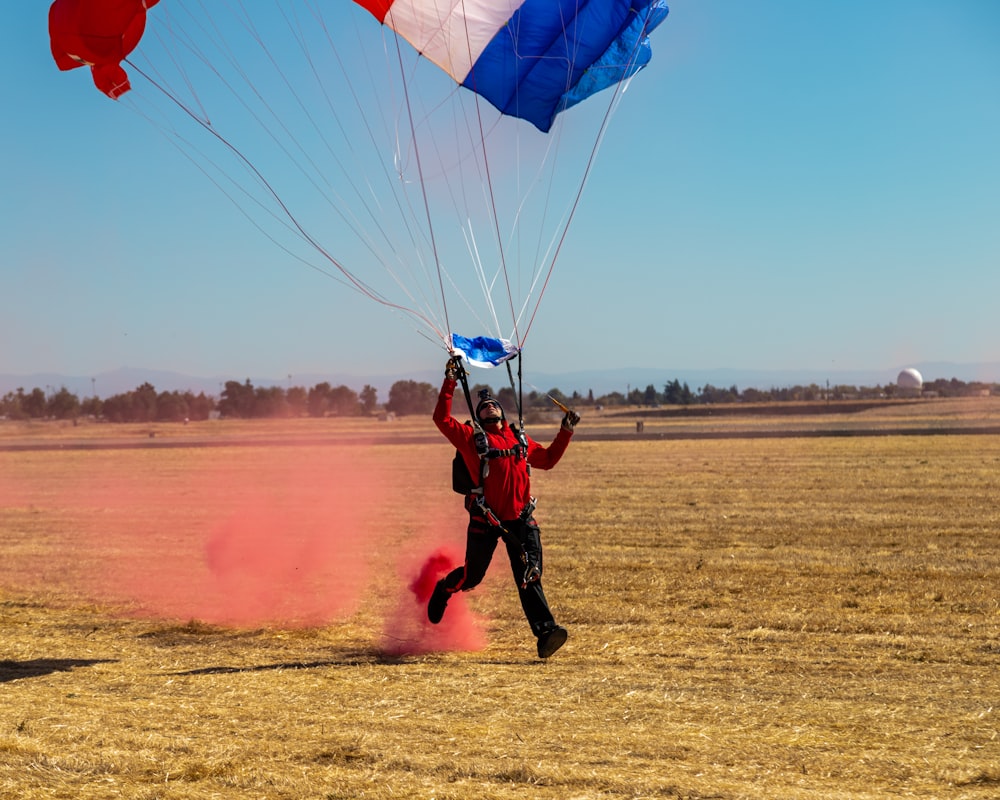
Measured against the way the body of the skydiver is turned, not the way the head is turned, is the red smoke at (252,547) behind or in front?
behind

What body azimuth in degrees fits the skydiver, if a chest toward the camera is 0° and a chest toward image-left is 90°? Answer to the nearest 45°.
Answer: approximately 315°
